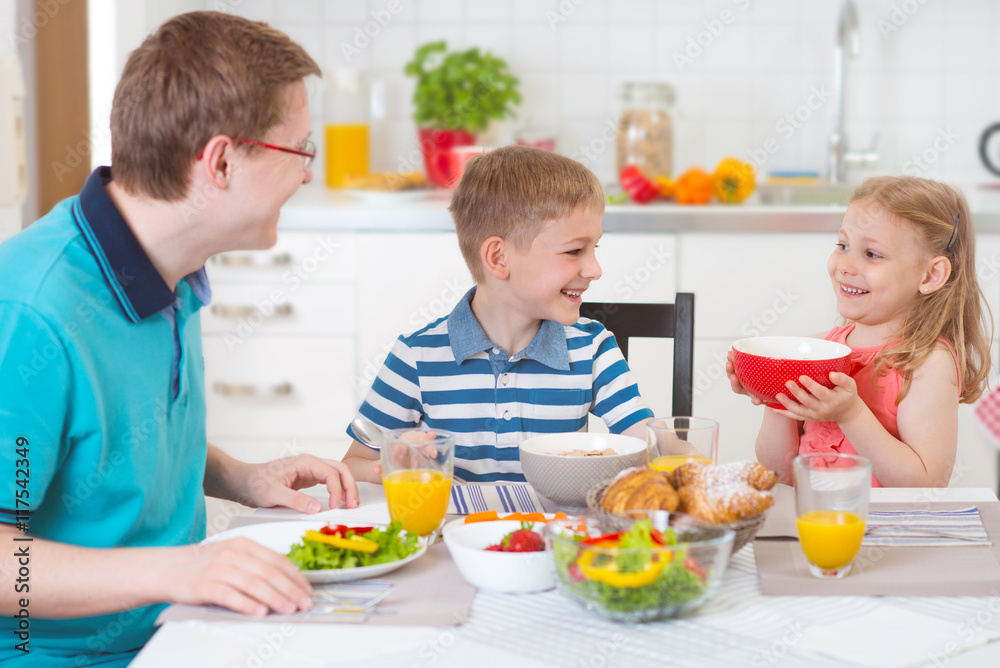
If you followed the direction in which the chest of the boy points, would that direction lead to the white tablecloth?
yes

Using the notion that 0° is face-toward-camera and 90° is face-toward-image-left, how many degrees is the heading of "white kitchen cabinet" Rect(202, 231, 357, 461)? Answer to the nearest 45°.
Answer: approximately 0°

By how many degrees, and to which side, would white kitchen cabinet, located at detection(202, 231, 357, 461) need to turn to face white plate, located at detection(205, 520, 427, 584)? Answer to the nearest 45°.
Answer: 0° — it already faces it

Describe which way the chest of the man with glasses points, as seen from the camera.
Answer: to the viewer's right

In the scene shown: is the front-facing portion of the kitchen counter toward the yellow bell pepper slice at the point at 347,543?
yes
